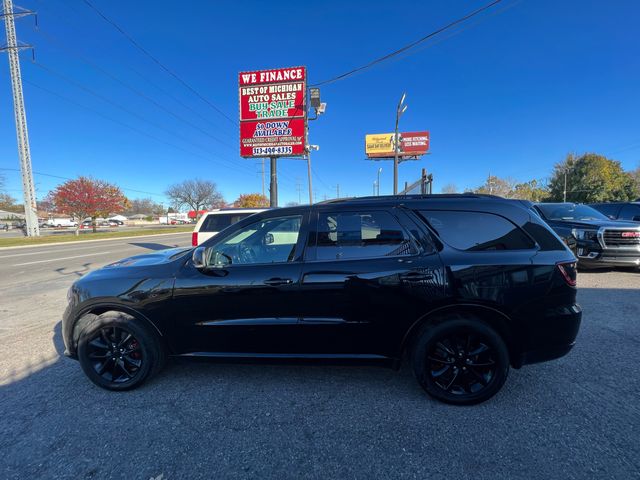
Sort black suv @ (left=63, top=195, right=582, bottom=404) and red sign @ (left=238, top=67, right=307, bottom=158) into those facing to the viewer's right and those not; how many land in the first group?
0

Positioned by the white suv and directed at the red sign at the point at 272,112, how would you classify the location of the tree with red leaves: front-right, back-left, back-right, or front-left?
front-left

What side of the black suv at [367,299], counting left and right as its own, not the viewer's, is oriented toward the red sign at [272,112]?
right

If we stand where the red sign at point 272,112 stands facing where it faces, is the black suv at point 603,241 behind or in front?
in front

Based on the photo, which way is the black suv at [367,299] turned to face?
to the viewer's left

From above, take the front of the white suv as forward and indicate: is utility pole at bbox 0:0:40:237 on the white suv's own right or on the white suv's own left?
on the white suv's own left

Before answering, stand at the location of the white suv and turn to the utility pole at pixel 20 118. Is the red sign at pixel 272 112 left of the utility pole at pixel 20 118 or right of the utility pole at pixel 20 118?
right

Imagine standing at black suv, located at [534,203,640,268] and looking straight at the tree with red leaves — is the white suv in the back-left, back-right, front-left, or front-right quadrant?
front-left

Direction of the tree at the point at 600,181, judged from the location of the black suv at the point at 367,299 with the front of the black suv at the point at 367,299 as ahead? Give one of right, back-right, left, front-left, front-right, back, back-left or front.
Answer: back-right

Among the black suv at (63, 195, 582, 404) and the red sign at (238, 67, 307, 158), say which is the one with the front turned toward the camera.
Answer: the red sign

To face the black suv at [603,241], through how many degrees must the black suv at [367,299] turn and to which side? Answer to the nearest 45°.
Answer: approximately 135° to its right

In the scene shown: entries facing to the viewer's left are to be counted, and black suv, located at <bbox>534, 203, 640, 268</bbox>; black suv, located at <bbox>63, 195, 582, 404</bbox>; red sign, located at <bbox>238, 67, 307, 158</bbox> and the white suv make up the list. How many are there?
1

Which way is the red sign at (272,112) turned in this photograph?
toward the camera
